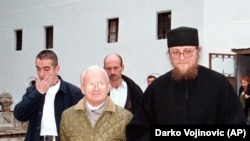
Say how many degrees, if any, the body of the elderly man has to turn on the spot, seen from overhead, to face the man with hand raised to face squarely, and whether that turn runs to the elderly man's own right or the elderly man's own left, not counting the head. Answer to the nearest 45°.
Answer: approximately 135° to the elderly man's own right

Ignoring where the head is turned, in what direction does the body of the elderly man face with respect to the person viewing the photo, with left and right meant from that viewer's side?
facing the viewer

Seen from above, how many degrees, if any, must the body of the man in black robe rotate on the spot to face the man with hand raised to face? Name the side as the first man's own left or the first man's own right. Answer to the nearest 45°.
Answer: approximately 90° to the first man's own right

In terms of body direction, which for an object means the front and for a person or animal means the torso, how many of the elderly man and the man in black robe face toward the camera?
2

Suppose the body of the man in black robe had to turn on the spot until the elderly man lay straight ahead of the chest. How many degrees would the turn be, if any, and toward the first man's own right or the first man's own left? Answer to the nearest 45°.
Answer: approximately 90° to the first man's own right

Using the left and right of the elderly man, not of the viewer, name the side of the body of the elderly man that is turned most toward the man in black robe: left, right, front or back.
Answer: left
